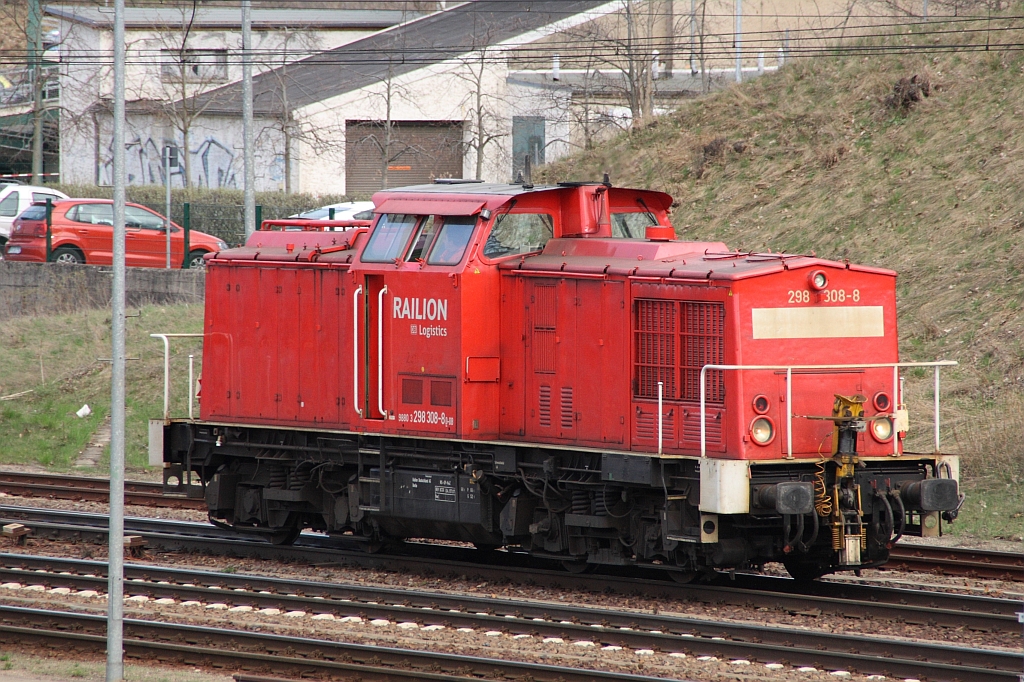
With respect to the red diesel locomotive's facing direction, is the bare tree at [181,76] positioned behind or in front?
behind

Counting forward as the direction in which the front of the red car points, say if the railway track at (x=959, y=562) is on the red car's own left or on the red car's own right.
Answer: on the red car's own right

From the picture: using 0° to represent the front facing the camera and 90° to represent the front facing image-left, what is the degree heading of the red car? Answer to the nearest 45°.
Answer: approximately 225°

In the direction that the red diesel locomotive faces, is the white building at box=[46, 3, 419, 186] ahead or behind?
behind

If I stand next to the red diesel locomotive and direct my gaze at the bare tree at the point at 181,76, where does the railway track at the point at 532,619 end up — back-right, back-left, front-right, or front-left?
back-left

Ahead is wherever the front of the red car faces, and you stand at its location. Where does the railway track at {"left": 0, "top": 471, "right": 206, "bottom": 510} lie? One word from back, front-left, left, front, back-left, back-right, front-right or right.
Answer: back-right

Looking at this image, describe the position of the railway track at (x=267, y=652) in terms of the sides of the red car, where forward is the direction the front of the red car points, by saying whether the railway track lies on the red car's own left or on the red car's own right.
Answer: on the red car's own right

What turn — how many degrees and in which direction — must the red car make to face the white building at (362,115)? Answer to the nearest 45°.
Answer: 0° — it already faces it

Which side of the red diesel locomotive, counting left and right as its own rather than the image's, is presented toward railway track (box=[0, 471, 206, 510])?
back

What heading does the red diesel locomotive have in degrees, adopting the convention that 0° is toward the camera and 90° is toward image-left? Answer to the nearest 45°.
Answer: approximately 315°

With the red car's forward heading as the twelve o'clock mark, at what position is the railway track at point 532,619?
The railway track is roughly at 4 o'clock from the red car.
